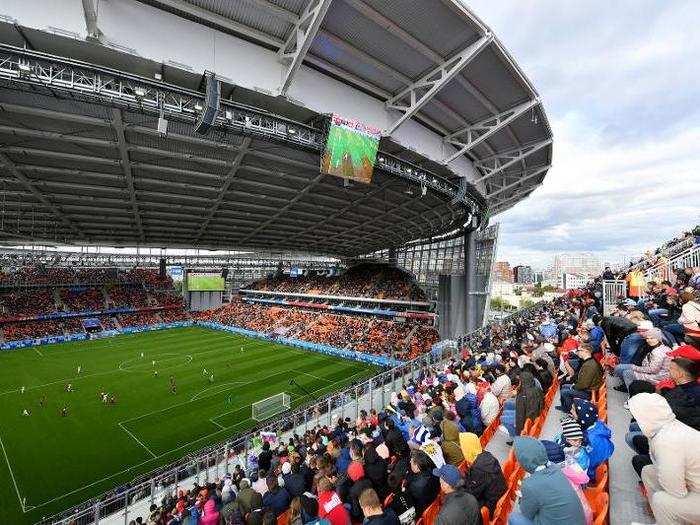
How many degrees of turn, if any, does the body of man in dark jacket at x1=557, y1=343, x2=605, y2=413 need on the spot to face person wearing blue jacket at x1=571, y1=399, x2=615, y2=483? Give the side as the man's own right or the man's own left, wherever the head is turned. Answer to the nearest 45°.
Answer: approximately 90° to the man's own left

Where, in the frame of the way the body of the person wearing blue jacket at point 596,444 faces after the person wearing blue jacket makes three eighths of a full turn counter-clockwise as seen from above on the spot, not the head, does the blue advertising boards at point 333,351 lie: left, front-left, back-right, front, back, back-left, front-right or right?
back

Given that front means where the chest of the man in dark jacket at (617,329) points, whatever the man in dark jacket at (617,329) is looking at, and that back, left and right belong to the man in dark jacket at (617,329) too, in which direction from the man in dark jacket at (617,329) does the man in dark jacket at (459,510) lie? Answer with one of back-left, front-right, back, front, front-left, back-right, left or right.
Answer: left

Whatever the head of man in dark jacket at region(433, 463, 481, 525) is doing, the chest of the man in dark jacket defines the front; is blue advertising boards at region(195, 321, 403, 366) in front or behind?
in front

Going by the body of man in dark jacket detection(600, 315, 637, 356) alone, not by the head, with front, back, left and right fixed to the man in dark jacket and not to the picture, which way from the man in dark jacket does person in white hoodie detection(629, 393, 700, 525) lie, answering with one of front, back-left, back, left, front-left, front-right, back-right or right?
left

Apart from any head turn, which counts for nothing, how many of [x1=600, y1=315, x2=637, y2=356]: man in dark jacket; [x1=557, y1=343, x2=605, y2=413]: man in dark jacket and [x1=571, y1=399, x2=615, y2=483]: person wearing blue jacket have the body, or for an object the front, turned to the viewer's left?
3

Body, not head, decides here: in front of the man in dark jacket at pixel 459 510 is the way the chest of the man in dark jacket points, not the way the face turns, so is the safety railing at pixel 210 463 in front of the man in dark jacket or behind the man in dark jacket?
in front

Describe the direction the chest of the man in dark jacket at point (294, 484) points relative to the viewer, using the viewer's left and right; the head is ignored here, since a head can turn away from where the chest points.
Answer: facing away from the viewer and to the left of the viewer

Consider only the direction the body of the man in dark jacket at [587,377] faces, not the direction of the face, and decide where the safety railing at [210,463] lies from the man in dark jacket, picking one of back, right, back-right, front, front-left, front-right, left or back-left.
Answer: front

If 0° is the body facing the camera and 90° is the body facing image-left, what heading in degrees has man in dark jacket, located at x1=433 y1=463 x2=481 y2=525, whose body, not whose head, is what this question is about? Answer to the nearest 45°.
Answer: approximately 135°

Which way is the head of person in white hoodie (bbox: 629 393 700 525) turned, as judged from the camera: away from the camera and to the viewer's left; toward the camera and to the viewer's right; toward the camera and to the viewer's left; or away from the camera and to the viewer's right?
away from the camera and to the viewer's left

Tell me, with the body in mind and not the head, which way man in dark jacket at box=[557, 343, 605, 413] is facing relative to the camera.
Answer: to the viewer's left

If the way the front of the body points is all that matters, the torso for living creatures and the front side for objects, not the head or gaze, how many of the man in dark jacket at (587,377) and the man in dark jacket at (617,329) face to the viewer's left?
2

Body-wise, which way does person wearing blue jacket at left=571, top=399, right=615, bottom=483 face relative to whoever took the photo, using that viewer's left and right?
facing to the left of the viewer
